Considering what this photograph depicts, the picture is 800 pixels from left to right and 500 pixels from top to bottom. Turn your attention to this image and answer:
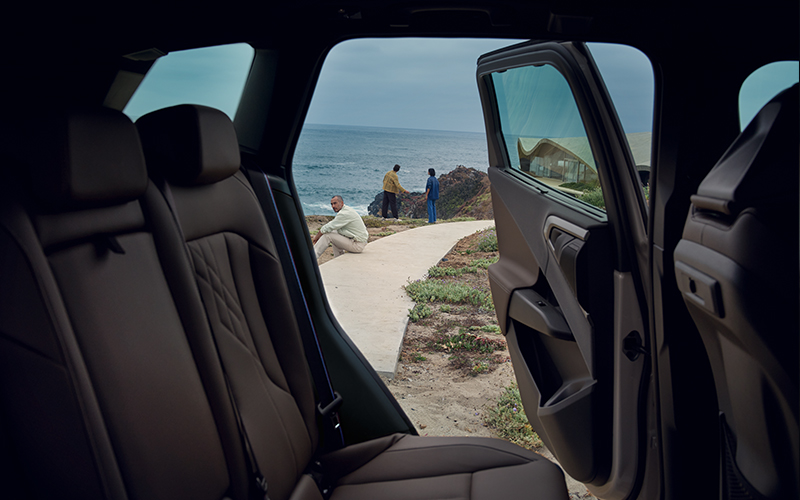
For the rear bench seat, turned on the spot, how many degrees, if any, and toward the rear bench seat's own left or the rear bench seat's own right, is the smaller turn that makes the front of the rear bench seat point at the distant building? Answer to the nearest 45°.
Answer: approximately 90° to the rear bench seat's own left

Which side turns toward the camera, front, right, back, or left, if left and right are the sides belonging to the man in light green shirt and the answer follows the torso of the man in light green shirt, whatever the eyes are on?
left

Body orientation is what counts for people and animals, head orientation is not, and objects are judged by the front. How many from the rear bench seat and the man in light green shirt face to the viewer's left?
1

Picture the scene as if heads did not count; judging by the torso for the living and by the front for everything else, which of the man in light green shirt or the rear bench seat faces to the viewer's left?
the man in light green shirt

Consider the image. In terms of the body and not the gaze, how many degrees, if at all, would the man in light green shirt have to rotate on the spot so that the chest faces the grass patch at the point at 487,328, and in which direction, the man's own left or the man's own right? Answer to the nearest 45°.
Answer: approximately 90° to the man's own left

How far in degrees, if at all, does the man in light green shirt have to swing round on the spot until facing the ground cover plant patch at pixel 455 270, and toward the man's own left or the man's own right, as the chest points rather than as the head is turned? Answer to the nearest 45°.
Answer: approximately 135° to the man's own left

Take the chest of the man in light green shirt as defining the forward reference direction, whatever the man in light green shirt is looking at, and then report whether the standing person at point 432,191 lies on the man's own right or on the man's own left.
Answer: on the man's own right

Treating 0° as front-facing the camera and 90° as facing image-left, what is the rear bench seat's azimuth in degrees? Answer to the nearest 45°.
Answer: approximately 315°

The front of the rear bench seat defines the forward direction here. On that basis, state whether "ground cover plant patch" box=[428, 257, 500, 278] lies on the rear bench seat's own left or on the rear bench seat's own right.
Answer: on the rear bench seat's own left
